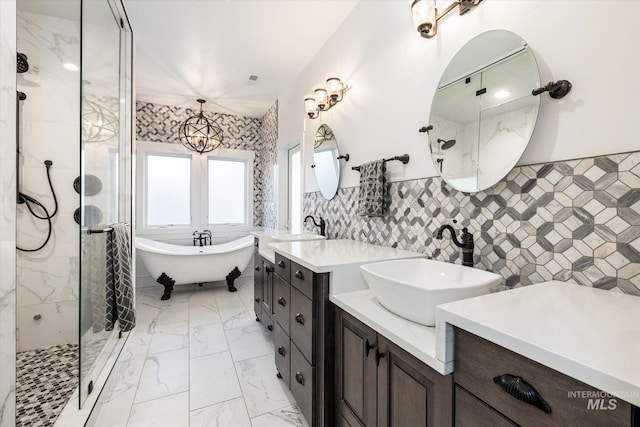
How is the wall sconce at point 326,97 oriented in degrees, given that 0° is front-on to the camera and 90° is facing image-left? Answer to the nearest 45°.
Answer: approximately 45°

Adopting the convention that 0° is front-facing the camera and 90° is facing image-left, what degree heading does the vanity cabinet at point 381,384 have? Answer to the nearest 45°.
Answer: approximately 45°

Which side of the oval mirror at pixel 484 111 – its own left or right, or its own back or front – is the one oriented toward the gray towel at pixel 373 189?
right

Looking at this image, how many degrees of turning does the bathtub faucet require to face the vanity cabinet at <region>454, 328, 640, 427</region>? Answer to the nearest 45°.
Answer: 0° — it already faces it
